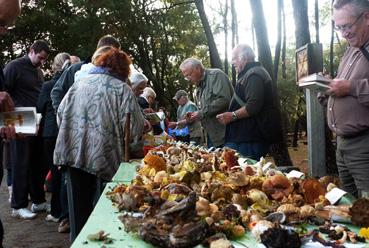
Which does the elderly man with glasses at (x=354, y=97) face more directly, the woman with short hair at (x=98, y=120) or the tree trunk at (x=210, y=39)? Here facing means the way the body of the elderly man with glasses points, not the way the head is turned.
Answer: the woman with short hair

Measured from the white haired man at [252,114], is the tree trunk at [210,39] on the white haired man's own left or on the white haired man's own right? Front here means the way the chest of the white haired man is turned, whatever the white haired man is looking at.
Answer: on the white haired man's own right

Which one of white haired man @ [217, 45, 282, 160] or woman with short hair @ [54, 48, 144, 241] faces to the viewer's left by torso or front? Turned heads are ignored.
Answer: the white haired man

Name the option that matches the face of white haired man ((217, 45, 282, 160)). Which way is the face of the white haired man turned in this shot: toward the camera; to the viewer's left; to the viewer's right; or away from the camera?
to the viewer's left

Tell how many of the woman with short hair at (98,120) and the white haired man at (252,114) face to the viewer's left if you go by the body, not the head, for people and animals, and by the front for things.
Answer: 1

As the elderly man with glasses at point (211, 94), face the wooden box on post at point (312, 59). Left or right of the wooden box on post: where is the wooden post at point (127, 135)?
right

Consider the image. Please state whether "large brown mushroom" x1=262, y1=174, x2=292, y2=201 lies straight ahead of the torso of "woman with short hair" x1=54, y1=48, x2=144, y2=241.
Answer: no

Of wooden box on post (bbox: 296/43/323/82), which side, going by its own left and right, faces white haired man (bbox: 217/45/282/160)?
front

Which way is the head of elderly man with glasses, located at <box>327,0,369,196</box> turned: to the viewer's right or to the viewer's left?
to the viewer's left

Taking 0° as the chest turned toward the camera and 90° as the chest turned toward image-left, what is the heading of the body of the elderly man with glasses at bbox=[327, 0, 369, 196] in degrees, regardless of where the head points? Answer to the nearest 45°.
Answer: approximately 45°

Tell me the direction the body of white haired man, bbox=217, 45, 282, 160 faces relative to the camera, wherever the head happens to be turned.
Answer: to the viewer's left

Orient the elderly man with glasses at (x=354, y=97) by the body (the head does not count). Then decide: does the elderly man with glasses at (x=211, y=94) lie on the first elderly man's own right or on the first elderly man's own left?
on the first elderly man's own right

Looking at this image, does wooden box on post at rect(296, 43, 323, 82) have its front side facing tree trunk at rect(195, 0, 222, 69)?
no

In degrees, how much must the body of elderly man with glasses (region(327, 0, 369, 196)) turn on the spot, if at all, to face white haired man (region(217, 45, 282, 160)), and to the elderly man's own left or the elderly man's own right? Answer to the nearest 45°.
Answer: approximately 90° to the elderly man's own right
